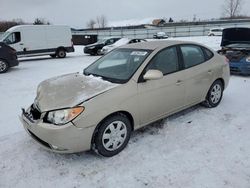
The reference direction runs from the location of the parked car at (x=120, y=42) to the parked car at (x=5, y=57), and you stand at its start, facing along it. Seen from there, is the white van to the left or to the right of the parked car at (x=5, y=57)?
right

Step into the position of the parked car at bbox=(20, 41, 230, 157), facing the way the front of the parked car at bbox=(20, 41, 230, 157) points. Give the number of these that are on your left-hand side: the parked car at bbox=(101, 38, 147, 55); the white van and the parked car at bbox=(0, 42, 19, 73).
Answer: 0

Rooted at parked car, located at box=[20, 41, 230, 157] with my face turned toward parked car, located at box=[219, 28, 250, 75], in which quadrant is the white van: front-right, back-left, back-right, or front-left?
front-left

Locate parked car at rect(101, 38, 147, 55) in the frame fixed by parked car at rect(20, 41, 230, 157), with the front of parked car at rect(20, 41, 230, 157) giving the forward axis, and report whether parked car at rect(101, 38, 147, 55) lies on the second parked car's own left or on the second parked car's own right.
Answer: on the second parked car's own right

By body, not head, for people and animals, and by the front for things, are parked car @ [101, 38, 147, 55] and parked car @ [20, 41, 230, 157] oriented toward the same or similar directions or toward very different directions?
same or similar directions

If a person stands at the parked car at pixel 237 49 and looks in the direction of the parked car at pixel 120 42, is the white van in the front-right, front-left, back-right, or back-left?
front-left

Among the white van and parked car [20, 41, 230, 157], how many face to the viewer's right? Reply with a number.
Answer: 0

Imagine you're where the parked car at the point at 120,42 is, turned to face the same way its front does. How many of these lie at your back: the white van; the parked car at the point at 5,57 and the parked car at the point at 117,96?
0

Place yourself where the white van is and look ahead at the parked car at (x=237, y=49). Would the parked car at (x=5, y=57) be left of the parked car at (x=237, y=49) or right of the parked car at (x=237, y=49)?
right

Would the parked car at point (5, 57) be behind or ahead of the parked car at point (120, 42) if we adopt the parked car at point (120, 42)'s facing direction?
ahead

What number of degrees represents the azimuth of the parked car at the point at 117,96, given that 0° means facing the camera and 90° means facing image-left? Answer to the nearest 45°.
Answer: approximately 45°

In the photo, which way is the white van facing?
to the viewer's left

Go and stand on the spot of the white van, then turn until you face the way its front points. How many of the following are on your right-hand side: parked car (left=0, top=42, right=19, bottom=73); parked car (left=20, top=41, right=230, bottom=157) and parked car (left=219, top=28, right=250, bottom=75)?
0

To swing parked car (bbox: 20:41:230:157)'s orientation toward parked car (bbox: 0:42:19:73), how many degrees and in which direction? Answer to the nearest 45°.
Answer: approximately 90° to its right

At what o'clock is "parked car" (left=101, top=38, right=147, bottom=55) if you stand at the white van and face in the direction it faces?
The parked car is roughly at 6 o'clock from the white van.

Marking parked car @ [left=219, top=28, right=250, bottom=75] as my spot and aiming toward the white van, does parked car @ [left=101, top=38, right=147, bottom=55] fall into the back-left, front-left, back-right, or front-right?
front-right

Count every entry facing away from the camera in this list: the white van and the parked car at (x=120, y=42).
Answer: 0

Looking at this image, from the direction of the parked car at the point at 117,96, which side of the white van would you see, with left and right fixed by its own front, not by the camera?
left
